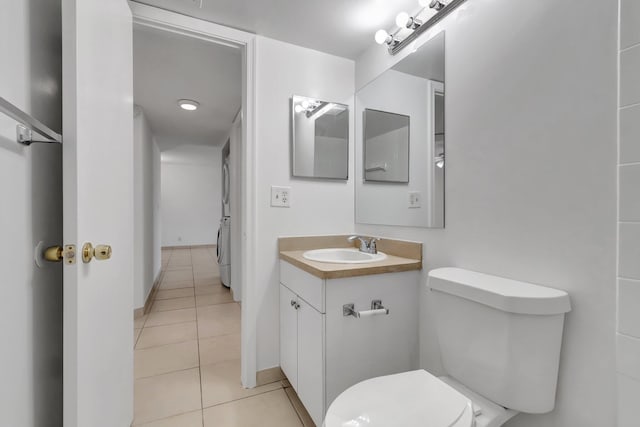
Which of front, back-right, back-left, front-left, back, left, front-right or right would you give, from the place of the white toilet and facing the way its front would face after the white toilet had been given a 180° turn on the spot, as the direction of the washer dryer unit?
left

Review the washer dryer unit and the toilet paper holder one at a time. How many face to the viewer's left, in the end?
1

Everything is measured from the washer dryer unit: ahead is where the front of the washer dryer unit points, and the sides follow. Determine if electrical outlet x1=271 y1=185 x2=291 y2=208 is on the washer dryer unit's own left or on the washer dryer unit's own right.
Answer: on the washer dryer unit's own left

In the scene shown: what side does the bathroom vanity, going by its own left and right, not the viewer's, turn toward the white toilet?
left

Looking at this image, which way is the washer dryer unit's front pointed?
to the viewer's left

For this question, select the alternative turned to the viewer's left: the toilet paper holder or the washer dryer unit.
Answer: the washer dryer unit

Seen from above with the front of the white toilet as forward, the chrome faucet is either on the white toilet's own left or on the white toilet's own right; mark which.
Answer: on the white toilet's own right

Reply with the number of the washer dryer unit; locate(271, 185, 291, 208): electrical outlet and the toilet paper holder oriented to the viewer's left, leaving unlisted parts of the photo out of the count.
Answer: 1

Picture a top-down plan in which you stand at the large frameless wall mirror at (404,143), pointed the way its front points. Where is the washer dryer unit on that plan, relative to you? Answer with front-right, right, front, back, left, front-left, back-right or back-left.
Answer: right

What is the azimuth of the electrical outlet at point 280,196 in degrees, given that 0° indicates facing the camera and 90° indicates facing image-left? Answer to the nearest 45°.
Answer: approximately 0°
